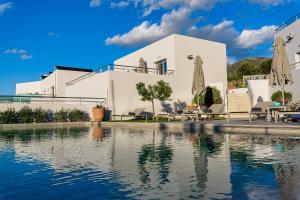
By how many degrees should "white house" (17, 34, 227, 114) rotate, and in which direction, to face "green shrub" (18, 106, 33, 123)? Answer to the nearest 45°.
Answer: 0° — it already faces it

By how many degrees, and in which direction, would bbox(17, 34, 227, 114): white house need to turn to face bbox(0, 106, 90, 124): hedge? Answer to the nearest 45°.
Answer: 0° — it already faces it

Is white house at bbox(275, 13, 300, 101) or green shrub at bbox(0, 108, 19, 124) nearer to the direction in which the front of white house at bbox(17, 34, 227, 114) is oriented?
the green shrub

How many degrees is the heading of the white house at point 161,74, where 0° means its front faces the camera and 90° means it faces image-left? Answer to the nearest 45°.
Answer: approximately 45°

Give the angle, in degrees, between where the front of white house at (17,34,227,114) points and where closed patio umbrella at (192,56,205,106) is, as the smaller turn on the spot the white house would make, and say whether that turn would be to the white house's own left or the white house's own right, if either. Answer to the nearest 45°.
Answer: approximately 45° to the white house's own left

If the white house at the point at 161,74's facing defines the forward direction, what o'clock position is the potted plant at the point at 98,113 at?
The potted plant is roughly at 12 o'clock from the white house.

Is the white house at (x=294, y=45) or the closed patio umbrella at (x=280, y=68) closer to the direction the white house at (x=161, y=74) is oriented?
the closed patio umbrella

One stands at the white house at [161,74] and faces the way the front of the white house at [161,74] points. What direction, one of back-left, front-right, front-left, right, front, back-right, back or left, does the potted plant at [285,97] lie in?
left

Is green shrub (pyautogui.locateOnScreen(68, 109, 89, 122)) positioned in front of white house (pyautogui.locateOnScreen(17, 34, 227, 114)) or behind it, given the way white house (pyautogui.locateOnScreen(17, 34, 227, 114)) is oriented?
in front

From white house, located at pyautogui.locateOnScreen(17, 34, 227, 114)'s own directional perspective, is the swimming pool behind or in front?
in front
